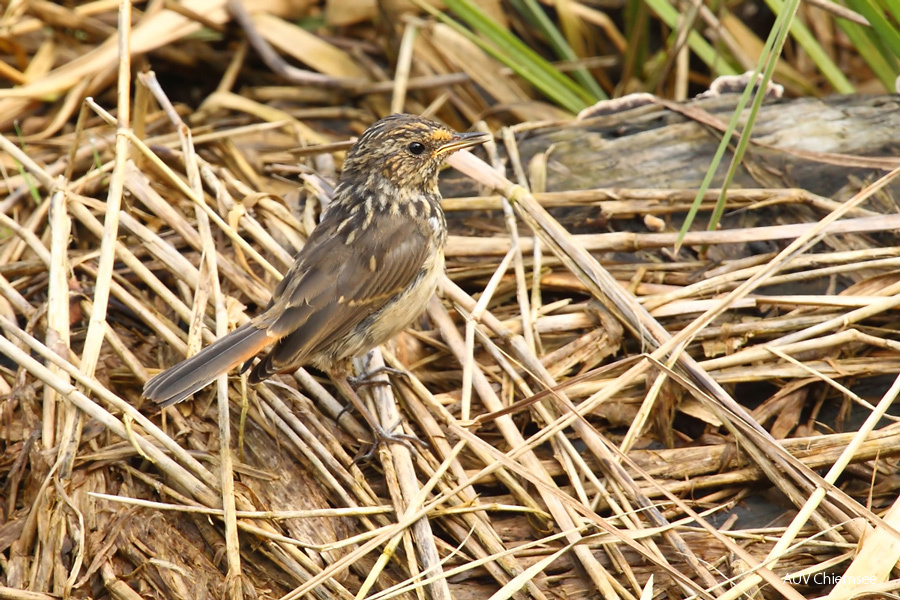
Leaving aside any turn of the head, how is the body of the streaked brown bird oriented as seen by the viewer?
to the viewer's right

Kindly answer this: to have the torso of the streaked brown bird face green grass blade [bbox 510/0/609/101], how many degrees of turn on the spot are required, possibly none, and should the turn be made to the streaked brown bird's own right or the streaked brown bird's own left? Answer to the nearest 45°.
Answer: approximately 45° to the streaked brown bird's own left

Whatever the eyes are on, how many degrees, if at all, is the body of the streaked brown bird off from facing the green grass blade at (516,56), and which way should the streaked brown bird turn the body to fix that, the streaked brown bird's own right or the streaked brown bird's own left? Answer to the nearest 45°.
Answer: approximately 45° to the streaked brown bird's own left
